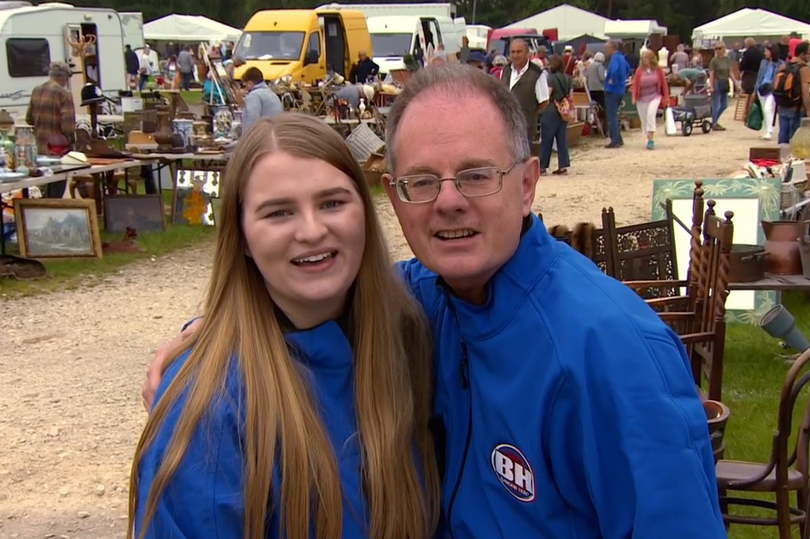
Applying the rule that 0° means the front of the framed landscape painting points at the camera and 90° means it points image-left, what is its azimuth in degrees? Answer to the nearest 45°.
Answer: approximately 0°

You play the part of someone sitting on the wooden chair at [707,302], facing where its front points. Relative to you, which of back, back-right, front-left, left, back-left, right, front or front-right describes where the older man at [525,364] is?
left

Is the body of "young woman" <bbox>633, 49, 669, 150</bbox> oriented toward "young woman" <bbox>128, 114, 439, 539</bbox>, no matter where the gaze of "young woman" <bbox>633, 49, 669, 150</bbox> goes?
yes

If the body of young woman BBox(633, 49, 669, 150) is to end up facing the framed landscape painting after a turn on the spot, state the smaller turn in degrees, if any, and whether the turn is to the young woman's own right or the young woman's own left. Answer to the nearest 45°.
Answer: approximately 45° to the young woman's own right
